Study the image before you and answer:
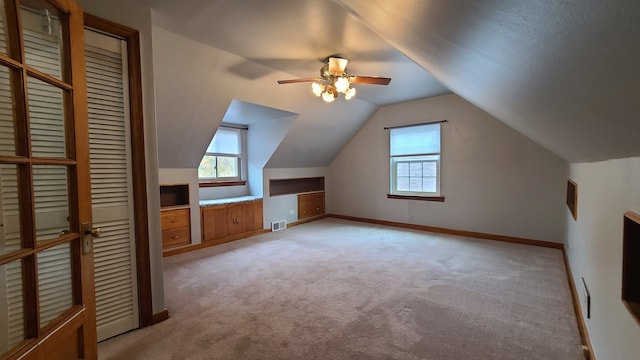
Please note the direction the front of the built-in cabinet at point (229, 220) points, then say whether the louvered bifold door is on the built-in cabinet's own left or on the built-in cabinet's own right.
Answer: on the built-in cabinet's own right

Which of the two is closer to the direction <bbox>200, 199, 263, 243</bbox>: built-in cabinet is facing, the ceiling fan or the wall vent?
the ceiling fan

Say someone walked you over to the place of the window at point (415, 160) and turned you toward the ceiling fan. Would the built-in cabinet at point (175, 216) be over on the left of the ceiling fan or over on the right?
right

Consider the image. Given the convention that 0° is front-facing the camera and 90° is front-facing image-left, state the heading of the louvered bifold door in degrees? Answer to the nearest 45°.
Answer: approximately 315°

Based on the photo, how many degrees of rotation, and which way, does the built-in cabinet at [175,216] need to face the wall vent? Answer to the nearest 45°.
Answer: approximately 45° to its left

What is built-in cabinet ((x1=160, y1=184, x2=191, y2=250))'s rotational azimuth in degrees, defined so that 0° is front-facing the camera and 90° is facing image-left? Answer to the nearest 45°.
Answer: approximately 315°

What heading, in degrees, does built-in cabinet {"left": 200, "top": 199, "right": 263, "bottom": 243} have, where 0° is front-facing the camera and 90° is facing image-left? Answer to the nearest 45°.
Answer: approximately 315°

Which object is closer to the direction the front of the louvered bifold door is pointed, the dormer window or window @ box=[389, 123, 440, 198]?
the window

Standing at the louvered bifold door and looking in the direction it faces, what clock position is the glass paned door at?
The glass paned door is roughly at 2 o'clock from the louvered bifold door.

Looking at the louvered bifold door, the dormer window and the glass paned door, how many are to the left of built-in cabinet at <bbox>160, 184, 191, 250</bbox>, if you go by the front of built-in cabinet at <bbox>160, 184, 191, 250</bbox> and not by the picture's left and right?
1
